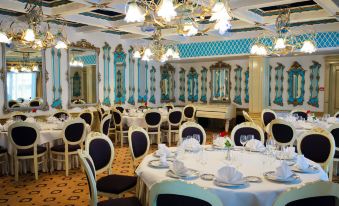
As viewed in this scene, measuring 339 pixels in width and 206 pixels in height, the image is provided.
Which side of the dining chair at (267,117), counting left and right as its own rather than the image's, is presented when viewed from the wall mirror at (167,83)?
back

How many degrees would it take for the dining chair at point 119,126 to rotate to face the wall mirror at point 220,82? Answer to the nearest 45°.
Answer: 0° — it already faces it

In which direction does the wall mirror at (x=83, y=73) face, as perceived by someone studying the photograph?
facing the viewer and to the right of the viewer

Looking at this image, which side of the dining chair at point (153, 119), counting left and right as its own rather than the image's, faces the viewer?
back

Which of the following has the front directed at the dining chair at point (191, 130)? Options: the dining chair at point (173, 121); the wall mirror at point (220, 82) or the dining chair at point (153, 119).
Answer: the wall mirror

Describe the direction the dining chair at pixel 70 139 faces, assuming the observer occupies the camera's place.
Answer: facing away from the viewer and to the left of the viewer

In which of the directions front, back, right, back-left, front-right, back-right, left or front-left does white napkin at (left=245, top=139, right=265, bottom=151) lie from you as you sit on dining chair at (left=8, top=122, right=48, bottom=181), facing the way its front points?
right

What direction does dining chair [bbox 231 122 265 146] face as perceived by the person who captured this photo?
facing the viewer

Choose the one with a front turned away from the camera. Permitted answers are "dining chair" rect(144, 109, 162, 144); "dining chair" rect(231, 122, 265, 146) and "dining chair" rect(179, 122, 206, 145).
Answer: "dining chair" rect(144, 109, 162, 144)

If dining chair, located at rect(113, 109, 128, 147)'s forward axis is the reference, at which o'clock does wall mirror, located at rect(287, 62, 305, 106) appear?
The wall mirror is roughly at 1 o'clock from the dining chair.

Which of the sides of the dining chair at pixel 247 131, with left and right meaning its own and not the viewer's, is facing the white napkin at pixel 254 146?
front

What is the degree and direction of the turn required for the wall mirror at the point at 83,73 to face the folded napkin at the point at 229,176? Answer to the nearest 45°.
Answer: approximately 45° to its right

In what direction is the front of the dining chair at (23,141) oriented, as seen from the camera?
facing away from the viewer and to the right of the viewer

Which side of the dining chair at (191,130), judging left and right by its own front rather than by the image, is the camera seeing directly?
front
